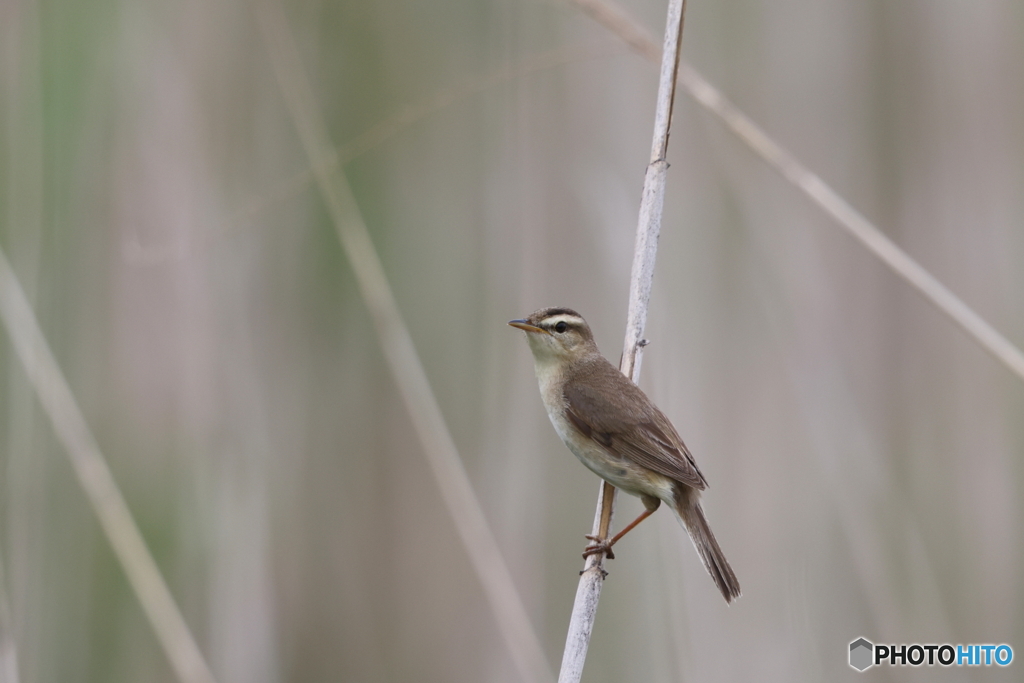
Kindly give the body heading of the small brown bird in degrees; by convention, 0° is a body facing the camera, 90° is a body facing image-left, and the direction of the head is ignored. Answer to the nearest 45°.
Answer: approximately 90°

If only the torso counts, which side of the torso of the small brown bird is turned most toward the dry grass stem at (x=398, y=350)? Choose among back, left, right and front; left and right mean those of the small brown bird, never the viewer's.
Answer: front
